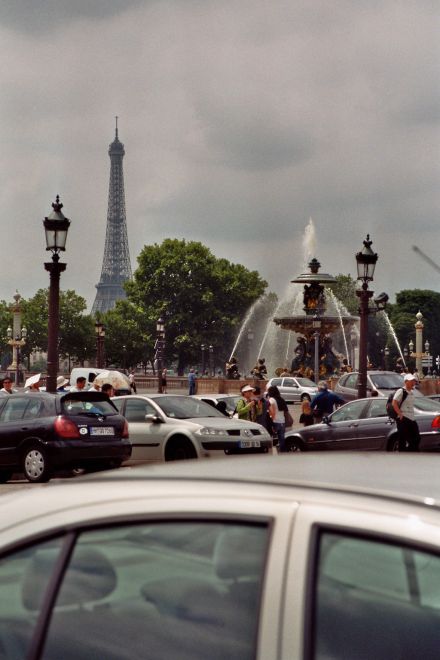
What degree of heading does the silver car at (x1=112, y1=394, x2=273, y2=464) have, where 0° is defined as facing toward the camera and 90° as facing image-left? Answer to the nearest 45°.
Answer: approximately 315°

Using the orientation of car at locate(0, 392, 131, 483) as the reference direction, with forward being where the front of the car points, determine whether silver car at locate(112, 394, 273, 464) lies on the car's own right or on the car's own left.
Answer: on the car's own right

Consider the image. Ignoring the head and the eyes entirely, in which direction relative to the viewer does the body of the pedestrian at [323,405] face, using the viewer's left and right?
facing away from the viewer

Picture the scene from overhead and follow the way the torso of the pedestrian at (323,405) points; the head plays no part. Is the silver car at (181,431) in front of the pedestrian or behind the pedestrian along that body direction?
behind

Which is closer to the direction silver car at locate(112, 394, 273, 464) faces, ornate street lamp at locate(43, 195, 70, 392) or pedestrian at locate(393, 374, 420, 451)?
the pedestrian

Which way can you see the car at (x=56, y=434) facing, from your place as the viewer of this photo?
facing away from the viewer and to the left of the viewer

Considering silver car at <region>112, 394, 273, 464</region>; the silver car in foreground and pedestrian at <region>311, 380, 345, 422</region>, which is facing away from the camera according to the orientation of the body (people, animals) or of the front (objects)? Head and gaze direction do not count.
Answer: the pedestrian

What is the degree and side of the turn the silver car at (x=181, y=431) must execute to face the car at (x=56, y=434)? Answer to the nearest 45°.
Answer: approximately 90° to its right
